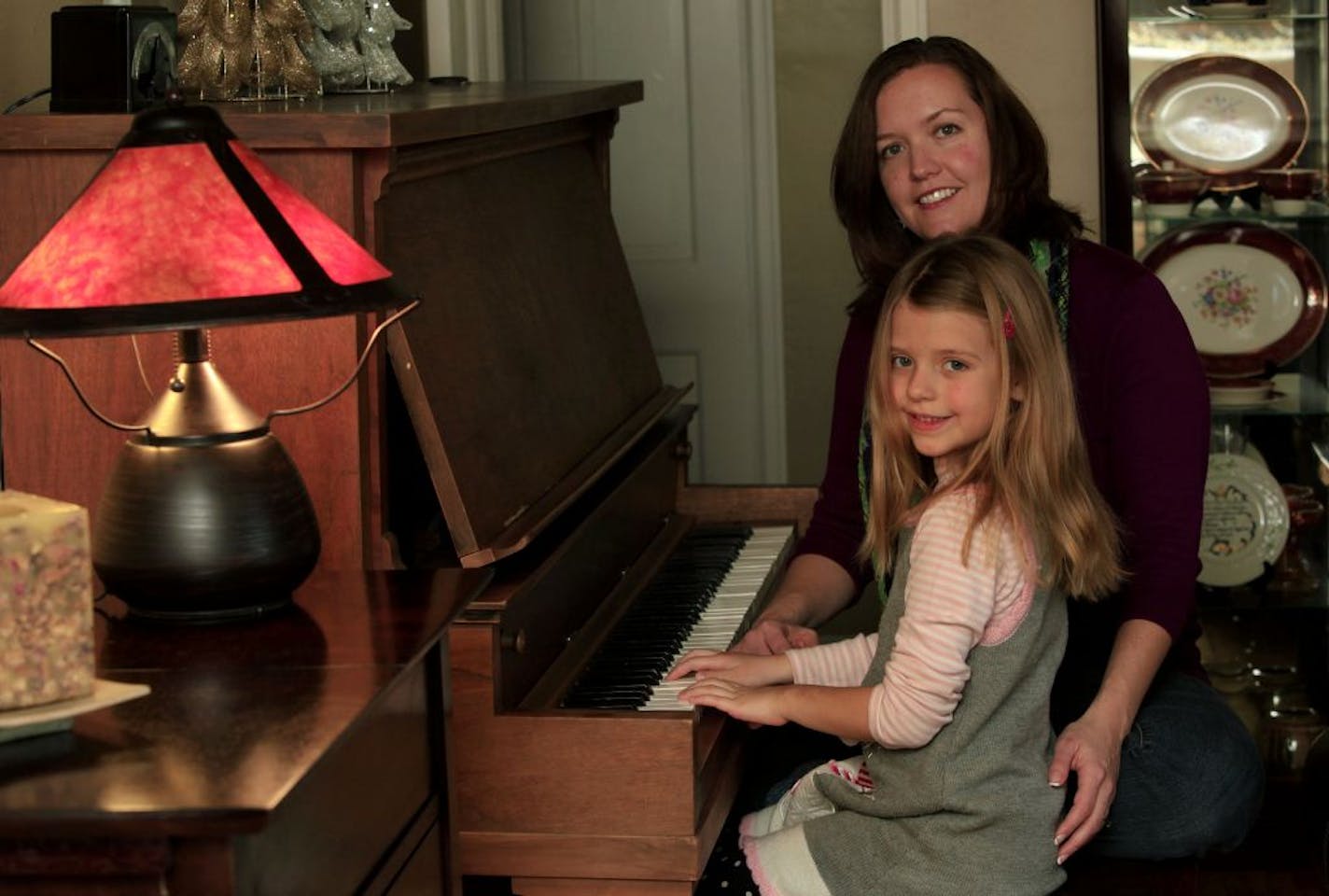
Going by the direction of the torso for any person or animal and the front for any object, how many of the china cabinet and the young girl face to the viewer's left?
1

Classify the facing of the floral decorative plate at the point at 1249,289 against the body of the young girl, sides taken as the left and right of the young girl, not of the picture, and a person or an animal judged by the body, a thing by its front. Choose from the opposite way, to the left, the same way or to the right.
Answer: to the left

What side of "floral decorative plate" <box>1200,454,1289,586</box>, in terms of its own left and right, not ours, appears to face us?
front

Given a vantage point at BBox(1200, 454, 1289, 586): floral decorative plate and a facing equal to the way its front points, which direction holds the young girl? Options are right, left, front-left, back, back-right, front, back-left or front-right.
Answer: front

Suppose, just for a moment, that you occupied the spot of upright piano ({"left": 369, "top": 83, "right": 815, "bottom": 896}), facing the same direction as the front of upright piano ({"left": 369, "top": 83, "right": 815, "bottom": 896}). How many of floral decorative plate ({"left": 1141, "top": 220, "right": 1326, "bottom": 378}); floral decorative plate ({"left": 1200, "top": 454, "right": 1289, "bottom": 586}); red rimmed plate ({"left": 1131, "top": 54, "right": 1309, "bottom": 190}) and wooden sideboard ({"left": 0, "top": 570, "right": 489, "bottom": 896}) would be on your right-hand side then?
1

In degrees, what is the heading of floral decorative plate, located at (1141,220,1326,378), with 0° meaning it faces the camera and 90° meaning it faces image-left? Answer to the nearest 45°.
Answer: approximately 0°

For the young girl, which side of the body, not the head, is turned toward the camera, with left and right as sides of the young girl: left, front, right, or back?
left

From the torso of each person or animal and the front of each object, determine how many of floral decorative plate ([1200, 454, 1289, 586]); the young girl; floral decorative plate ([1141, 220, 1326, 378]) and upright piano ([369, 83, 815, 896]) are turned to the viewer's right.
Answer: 1

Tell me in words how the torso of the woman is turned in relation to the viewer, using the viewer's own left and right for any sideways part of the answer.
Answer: facing the viewer and to the left of the viewer

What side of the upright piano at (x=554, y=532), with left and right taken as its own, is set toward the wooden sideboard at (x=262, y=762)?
right
